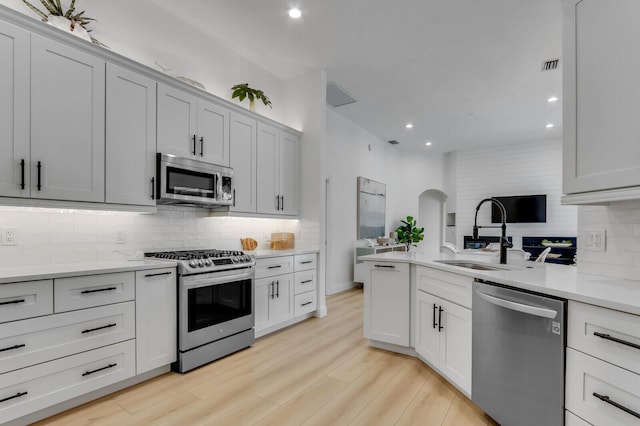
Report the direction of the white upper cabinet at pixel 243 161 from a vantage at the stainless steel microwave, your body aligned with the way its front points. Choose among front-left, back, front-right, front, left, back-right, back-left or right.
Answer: left

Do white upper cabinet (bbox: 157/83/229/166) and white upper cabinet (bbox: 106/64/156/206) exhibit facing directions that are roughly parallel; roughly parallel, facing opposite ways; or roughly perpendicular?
roughly parallel

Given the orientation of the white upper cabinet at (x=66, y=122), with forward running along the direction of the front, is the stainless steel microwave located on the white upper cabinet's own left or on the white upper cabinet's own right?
on the white upper cabinet's own left

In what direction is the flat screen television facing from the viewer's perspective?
toward the camera

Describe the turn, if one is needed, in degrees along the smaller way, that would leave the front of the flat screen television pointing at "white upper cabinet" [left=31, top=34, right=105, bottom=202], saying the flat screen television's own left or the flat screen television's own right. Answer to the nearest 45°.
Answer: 0° — it already faces it

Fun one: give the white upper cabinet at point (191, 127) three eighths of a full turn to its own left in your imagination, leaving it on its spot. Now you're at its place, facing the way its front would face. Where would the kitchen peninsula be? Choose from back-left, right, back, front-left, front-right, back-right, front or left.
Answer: back-right

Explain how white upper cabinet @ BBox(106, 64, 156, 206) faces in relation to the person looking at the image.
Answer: facing the viewer and to the right of the viewer

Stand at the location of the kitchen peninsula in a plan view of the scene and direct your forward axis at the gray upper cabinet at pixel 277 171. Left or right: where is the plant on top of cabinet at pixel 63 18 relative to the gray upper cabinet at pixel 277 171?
left

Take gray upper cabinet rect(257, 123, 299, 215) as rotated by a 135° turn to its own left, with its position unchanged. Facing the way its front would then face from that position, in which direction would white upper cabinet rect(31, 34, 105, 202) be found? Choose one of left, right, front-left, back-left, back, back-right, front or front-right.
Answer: back-left

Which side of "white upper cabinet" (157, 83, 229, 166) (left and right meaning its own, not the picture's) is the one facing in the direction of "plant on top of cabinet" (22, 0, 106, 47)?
right

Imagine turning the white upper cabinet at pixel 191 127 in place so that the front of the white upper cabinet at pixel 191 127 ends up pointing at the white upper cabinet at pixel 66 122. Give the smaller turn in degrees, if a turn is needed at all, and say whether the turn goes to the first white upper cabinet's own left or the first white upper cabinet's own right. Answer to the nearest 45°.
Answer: approximately 90° to the first white upper cabinet's own right

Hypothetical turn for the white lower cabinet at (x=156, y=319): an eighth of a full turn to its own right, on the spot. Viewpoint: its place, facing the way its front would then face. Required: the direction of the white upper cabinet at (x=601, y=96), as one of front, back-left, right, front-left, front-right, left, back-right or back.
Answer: front-left

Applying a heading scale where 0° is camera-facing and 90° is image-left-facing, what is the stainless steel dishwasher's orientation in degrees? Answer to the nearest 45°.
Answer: approximately 45°

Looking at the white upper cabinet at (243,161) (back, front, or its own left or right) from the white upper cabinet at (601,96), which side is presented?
front

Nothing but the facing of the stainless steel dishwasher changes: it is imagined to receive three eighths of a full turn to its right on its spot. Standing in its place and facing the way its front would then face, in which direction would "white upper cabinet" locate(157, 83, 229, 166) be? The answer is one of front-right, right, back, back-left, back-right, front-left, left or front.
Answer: left
